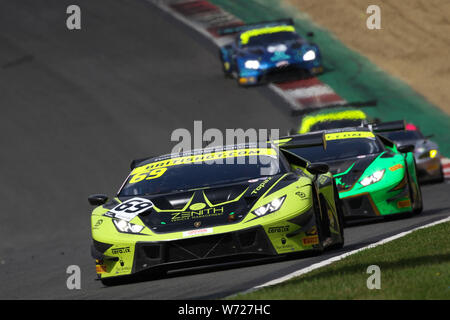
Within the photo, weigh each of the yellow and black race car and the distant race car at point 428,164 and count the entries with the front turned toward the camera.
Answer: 2

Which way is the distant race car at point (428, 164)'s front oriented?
toward the camera

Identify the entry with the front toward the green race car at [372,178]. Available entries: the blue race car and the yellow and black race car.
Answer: the blue race car

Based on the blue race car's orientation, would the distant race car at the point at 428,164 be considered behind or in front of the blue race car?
in front

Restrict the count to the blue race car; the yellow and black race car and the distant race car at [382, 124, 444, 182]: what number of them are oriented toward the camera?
3

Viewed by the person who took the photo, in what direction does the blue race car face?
facing the viewer

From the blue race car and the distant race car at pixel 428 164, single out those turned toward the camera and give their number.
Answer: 2

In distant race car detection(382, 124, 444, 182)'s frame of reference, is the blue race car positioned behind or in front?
behind

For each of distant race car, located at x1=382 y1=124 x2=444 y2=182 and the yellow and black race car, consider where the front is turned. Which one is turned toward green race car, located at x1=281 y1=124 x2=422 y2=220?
the distant race car

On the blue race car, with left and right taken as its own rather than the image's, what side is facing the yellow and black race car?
front

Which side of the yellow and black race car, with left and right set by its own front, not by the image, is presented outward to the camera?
front

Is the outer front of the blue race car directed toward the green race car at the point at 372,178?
yes
